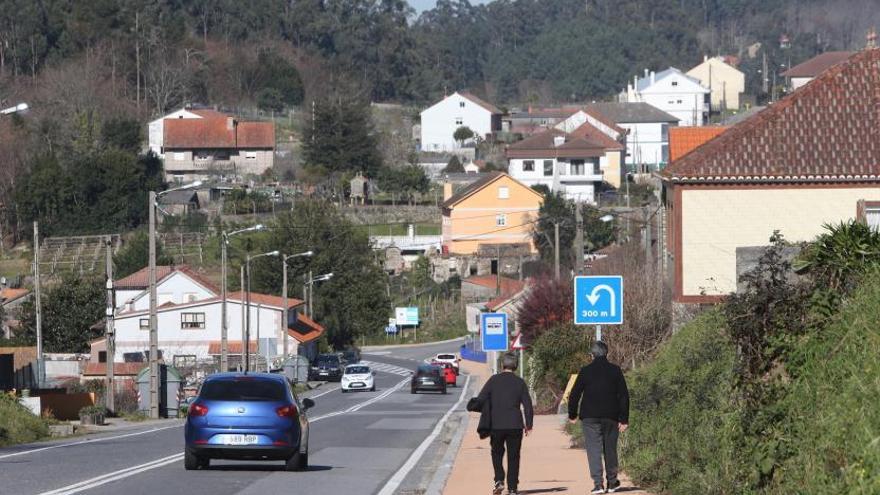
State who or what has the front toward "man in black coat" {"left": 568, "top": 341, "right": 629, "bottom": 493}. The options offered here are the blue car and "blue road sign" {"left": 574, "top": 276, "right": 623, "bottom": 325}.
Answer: the blue road sign

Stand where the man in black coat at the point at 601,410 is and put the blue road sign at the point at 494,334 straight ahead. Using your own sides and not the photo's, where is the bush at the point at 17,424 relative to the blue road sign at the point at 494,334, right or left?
left

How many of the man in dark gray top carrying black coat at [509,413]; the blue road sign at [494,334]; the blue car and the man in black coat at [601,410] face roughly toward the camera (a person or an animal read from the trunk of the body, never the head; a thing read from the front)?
1

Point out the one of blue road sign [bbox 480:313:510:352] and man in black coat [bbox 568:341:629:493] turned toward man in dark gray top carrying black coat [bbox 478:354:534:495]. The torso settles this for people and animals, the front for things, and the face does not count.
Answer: the blue road sign

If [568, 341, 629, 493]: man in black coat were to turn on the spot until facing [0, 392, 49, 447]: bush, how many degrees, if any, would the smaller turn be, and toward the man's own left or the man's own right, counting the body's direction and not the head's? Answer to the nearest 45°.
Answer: approximately 45° to the man's own left

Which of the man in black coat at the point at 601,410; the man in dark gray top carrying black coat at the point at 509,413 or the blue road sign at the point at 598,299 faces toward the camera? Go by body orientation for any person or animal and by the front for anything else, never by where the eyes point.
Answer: the blue road sign

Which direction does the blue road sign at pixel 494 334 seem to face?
toward the camera

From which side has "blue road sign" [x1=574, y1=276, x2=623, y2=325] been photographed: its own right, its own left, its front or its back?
front

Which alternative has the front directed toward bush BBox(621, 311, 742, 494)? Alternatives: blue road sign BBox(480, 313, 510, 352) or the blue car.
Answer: the blue road sign

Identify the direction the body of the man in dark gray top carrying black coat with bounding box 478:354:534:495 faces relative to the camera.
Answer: away from the camera

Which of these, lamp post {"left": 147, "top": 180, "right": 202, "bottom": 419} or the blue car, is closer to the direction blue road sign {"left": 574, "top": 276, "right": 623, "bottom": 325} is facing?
the blue car

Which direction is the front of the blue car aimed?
away from the camera

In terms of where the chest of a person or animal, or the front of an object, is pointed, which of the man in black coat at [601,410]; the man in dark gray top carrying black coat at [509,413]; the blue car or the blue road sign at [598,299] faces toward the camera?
the blue road sign

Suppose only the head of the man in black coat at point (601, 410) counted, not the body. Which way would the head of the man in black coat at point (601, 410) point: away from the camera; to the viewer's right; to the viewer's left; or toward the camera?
away from the camera

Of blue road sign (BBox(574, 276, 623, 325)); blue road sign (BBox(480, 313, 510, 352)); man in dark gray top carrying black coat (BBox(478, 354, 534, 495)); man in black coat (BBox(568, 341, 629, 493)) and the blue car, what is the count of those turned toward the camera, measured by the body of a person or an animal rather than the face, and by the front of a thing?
2

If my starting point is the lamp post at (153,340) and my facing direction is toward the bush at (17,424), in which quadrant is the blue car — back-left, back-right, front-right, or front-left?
front-left

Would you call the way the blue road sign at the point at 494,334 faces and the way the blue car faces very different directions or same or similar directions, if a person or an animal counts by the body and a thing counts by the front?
very different directions

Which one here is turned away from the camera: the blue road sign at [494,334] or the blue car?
the blue car

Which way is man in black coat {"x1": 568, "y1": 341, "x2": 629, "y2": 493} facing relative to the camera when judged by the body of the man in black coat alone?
away from the camera

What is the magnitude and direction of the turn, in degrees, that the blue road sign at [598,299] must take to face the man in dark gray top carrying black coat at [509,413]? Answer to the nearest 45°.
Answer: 0° — it already faces them
